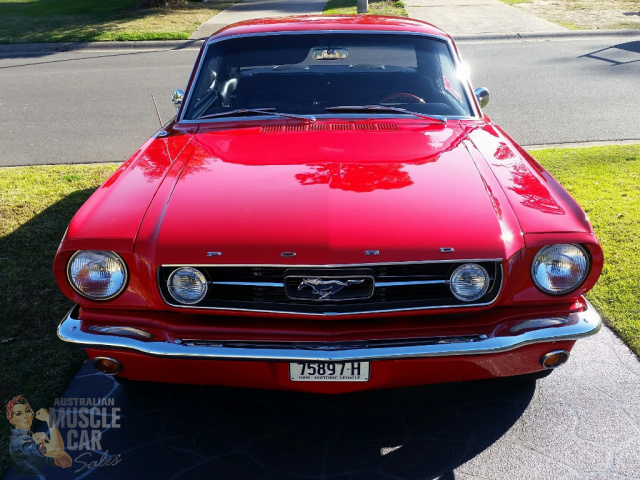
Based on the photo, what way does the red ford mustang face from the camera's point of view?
toward the camera
